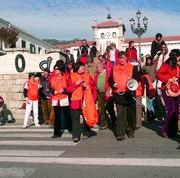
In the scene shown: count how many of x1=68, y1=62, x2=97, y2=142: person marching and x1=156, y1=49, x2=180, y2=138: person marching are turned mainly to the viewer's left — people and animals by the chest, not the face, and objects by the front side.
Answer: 0

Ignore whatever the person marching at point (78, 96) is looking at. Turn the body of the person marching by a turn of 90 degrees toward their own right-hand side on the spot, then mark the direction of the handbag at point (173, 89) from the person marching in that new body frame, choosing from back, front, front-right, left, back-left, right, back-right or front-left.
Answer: back-left

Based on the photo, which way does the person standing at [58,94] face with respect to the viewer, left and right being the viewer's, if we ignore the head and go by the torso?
facing the viewer and to the left of the viewer

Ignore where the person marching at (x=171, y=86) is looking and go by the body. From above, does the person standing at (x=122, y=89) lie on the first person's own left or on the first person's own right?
on the first person's own right

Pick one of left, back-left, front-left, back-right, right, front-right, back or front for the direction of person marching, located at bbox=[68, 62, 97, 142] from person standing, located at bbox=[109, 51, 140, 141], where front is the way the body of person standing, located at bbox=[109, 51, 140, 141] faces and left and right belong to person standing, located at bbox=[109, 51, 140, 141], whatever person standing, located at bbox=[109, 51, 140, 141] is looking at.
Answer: right

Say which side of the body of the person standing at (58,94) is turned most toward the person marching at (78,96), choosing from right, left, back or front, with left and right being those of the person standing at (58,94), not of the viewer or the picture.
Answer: left

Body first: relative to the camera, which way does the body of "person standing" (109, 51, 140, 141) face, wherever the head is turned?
toward the camera

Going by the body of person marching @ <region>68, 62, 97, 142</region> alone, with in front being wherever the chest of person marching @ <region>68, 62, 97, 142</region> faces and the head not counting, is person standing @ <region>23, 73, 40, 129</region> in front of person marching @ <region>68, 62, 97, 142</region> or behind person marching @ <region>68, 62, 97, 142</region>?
behind

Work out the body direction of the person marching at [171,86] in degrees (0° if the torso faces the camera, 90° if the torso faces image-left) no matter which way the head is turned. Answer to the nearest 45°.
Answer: approximately 315°

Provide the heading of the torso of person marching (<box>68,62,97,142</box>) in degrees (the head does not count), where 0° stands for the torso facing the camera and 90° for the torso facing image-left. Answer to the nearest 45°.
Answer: approximately 315°

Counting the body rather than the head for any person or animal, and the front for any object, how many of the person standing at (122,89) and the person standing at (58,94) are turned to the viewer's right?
0

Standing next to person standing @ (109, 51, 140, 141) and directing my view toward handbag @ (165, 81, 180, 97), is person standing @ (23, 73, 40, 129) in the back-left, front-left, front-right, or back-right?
back-left
